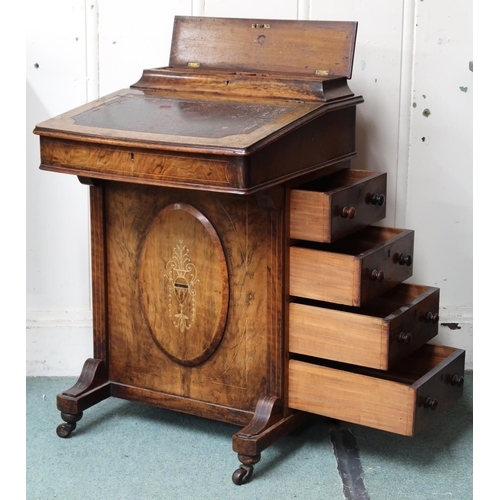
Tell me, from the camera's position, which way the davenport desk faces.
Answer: facing the viewer and to the left of the viewer
